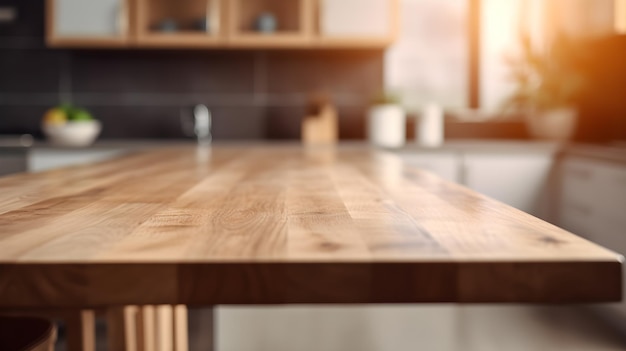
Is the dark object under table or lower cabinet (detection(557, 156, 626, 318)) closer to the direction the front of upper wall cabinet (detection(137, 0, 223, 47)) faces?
the dark object under table

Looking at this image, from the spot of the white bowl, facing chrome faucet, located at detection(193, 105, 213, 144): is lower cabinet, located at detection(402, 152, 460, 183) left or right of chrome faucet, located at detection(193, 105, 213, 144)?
right

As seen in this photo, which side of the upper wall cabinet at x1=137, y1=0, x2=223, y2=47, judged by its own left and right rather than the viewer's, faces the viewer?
front

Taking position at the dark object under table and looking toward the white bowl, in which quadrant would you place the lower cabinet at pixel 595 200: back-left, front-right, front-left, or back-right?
front-right

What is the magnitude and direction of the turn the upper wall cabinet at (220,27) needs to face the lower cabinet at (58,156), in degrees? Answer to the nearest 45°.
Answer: approximately 90° to its right

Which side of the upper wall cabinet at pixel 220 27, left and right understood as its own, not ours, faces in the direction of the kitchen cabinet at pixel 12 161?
right

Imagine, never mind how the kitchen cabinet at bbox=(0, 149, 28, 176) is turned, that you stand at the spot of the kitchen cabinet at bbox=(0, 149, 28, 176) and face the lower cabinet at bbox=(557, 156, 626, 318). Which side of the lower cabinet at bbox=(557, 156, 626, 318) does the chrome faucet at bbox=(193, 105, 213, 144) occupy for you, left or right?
left

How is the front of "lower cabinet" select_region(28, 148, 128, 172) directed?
toward the camera

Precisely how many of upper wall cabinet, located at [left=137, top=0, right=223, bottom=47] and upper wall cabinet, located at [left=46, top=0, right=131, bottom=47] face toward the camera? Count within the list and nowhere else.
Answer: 2

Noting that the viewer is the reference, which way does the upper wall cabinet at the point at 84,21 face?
facing the viewer

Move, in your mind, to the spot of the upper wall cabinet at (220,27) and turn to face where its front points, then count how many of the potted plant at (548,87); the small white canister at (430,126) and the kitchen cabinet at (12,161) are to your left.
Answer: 2

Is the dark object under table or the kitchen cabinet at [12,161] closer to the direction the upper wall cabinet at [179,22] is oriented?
the dark object under table
